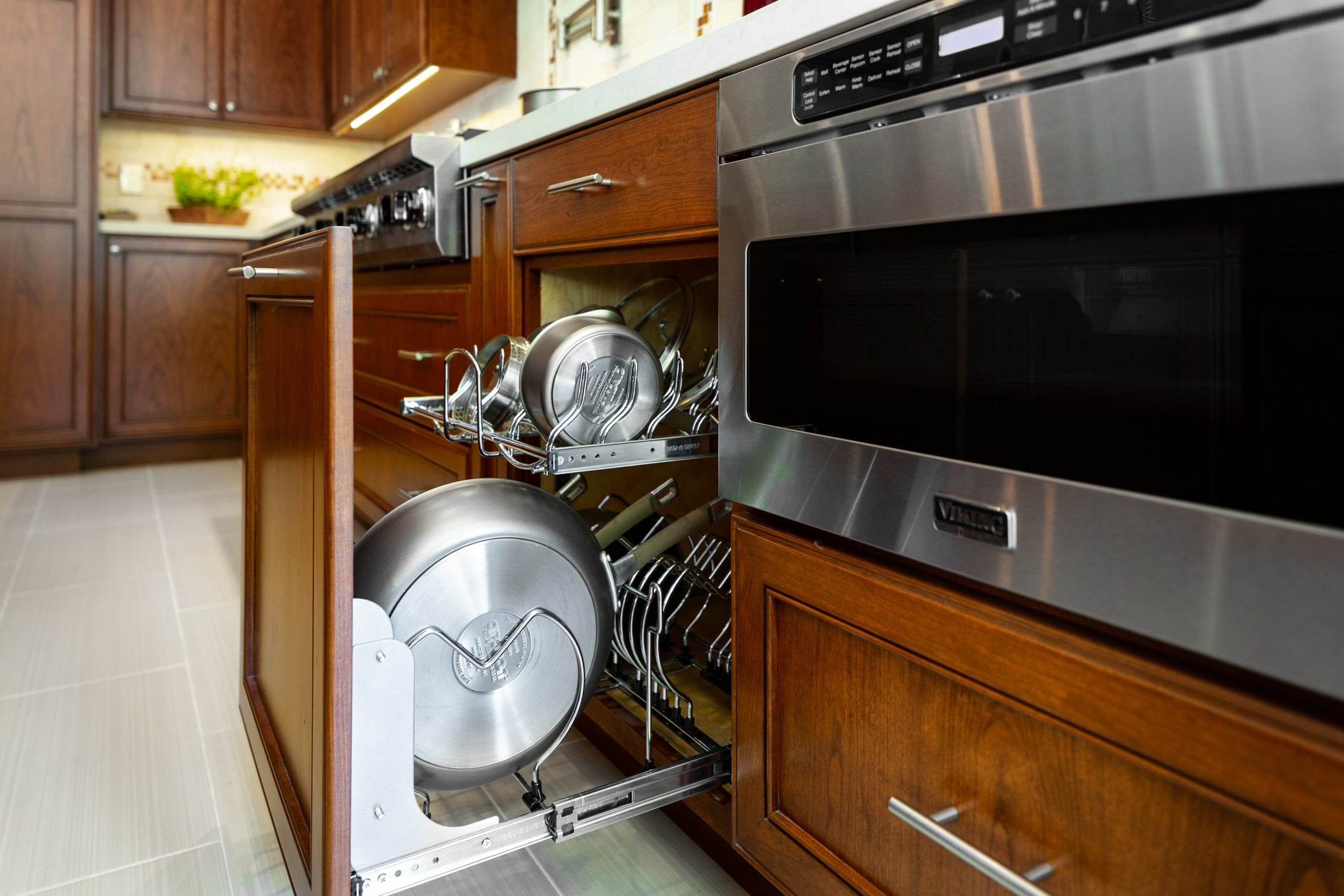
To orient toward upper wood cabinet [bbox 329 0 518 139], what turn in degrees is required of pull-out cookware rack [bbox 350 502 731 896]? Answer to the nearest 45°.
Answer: approximately 135° to its right

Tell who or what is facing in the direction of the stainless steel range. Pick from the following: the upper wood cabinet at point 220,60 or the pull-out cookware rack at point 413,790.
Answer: the upper wood cabinet

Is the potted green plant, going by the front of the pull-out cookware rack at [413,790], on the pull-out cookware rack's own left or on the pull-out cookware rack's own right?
on the pull-out cookware rack's own right

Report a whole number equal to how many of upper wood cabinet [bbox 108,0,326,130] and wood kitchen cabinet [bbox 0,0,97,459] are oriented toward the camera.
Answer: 2
